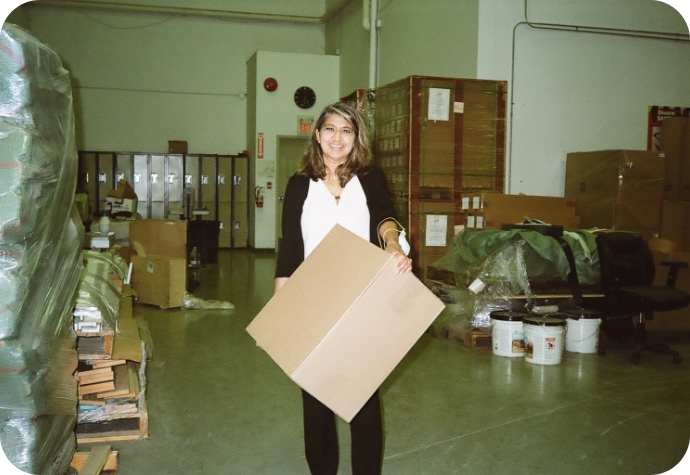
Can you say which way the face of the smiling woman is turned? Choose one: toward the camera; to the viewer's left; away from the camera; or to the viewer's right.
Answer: toward the camera

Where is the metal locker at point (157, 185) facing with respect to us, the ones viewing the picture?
facing the viewer

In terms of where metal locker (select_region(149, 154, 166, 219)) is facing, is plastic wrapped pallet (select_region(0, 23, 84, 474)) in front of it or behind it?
in front

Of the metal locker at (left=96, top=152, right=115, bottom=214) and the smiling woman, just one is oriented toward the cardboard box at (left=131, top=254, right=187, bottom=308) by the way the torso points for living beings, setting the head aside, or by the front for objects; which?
the metal locker

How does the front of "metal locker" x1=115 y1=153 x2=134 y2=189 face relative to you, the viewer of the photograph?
facing the viewer

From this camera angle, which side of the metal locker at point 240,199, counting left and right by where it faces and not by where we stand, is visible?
front

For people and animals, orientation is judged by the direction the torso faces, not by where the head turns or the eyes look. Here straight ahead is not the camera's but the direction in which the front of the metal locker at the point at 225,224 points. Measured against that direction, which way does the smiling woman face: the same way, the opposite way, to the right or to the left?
the same way

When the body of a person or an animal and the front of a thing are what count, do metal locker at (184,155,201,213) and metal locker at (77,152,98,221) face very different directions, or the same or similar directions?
same or similar directions

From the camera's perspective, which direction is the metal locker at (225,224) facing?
toward the camera

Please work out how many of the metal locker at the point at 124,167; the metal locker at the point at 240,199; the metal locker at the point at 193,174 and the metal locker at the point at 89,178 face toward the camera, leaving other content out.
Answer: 4

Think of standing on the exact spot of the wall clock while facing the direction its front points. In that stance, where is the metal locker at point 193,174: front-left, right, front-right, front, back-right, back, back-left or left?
right

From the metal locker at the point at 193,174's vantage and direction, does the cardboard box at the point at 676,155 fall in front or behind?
in front

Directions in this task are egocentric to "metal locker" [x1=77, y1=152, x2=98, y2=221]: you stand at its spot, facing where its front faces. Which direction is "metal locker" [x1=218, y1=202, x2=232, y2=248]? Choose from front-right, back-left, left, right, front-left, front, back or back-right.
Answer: left

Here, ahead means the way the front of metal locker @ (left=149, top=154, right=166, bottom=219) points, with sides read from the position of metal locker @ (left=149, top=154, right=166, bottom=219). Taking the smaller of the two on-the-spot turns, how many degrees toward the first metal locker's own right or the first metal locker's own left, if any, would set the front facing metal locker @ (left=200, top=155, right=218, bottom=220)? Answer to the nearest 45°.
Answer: approximately 90° to the first metal locker's own left

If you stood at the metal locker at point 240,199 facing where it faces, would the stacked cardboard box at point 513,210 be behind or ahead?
ahead

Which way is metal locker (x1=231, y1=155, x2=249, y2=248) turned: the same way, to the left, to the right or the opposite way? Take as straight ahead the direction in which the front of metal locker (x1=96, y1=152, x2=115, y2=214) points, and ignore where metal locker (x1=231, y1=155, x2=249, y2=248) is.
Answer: the same way

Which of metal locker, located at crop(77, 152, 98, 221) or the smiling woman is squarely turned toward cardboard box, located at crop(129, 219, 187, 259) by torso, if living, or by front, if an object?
the metal locker

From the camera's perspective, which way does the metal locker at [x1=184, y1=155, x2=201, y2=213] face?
toward the camera

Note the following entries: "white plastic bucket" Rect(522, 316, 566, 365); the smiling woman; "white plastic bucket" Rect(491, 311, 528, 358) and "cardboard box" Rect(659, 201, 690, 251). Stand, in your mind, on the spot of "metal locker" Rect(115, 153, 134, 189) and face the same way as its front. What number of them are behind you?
0
